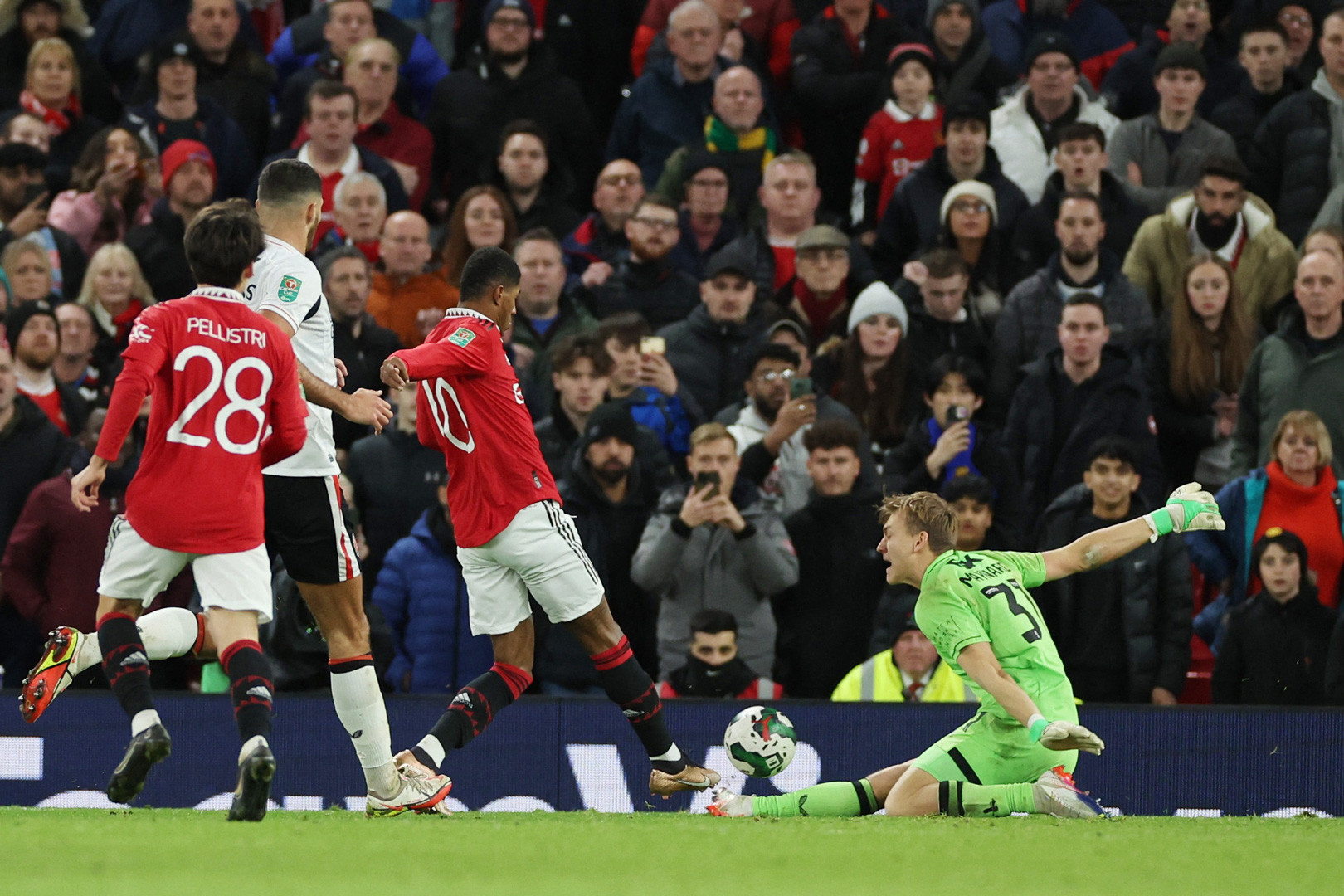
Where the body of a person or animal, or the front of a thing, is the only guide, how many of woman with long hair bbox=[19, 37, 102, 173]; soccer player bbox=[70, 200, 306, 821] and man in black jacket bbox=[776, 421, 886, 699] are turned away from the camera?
1

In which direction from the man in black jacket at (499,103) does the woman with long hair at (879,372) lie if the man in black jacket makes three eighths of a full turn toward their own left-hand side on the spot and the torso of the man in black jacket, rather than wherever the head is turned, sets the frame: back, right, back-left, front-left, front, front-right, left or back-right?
right

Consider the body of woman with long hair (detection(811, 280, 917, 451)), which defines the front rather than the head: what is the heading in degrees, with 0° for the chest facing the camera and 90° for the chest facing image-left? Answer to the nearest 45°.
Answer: approximately 0°

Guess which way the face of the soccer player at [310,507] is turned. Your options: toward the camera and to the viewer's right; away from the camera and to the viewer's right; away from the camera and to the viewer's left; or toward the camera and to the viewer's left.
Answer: away from the camera and to the viewer's right

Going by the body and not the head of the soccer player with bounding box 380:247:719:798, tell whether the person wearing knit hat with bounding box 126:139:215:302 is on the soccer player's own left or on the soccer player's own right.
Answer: on the soccer player's own left

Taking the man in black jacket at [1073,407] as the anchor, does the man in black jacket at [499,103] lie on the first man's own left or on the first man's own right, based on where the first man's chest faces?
on the first man's own right

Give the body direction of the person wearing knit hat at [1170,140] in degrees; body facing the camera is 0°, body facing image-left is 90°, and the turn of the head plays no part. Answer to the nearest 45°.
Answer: approximately 0°

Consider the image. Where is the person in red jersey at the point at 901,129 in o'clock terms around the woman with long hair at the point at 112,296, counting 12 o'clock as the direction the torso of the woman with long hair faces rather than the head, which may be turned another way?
The person in red jersey is roughly at 9 o'clock from the woman with long hair.

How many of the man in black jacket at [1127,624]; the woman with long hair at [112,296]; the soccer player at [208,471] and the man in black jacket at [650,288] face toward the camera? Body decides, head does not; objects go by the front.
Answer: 3

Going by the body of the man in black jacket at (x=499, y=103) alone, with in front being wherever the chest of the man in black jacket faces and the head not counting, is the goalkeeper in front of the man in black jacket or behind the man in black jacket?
in front

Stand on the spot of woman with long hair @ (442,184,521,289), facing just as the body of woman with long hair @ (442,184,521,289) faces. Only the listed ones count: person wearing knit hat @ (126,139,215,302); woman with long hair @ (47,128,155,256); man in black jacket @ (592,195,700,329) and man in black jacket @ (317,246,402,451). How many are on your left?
1

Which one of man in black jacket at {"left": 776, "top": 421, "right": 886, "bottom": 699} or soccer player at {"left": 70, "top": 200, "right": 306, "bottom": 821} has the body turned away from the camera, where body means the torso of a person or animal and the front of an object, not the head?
the soccer player
